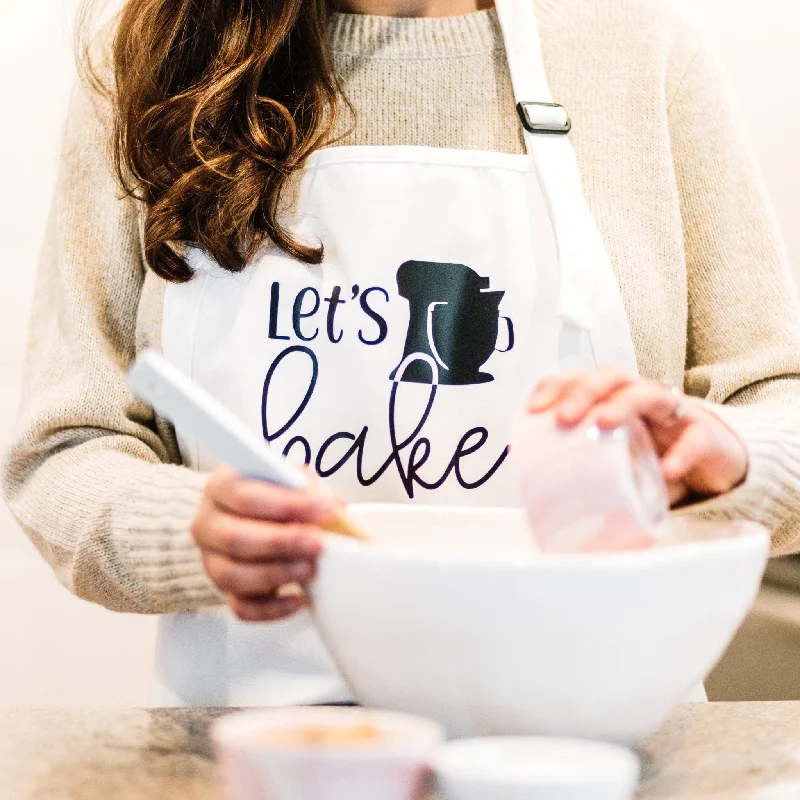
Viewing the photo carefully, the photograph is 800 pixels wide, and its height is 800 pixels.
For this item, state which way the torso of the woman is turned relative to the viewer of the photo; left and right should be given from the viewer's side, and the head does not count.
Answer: facing the viewer
